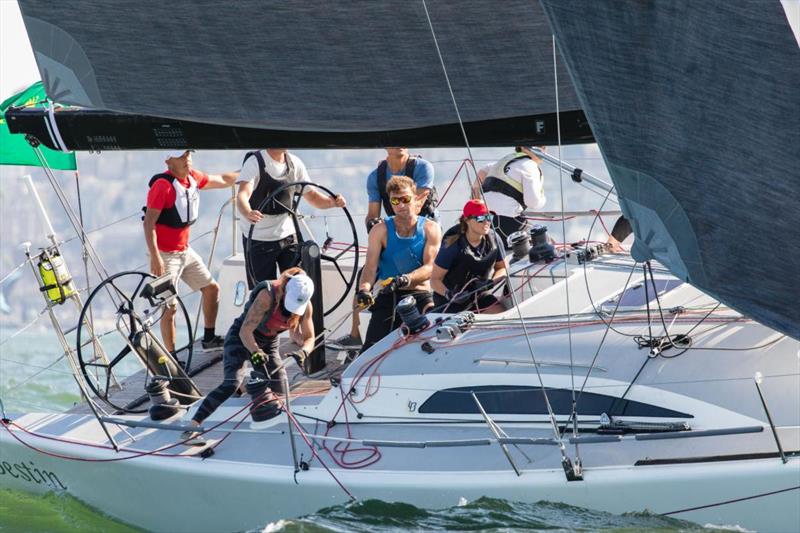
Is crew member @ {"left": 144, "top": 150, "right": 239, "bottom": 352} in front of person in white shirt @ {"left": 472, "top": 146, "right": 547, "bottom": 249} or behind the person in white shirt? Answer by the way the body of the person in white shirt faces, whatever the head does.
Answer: behind

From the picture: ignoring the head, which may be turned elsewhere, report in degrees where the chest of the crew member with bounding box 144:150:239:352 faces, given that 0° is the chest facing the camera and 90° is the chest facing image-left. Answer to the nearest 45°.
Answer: approximately 315°

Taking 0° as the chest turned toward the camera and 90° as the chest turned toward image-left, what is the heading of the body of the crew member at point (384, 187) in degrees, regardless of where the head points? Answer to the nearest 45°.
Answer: approximately 0°

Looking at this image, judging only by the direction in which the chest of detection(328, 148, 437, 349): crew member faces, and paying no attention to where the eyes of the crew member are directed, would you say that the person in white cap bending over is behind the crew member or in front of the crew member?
in front

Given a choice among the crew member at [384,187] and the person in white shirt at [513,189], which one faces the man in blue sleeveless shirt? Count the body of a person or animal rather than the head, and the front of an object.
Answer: the crew member

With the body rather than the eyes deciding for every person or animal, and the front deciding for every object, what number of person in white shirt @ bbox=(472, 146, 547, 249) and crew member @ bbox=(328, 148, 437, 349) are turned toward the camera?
1

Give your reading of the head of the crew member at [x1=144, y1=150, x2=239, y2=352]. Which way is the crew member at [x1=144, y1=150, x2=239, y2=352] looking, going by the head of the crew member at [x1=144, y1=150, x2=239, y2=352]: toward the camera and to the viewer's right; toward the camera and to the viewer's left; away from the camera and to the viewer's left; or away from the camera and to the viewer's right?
toward the camera and to the viewer's right

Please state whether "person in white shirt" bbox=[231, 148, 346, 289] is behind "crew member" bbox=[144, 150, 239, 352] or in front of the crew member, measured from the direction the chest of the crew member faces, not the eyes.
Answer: in front
